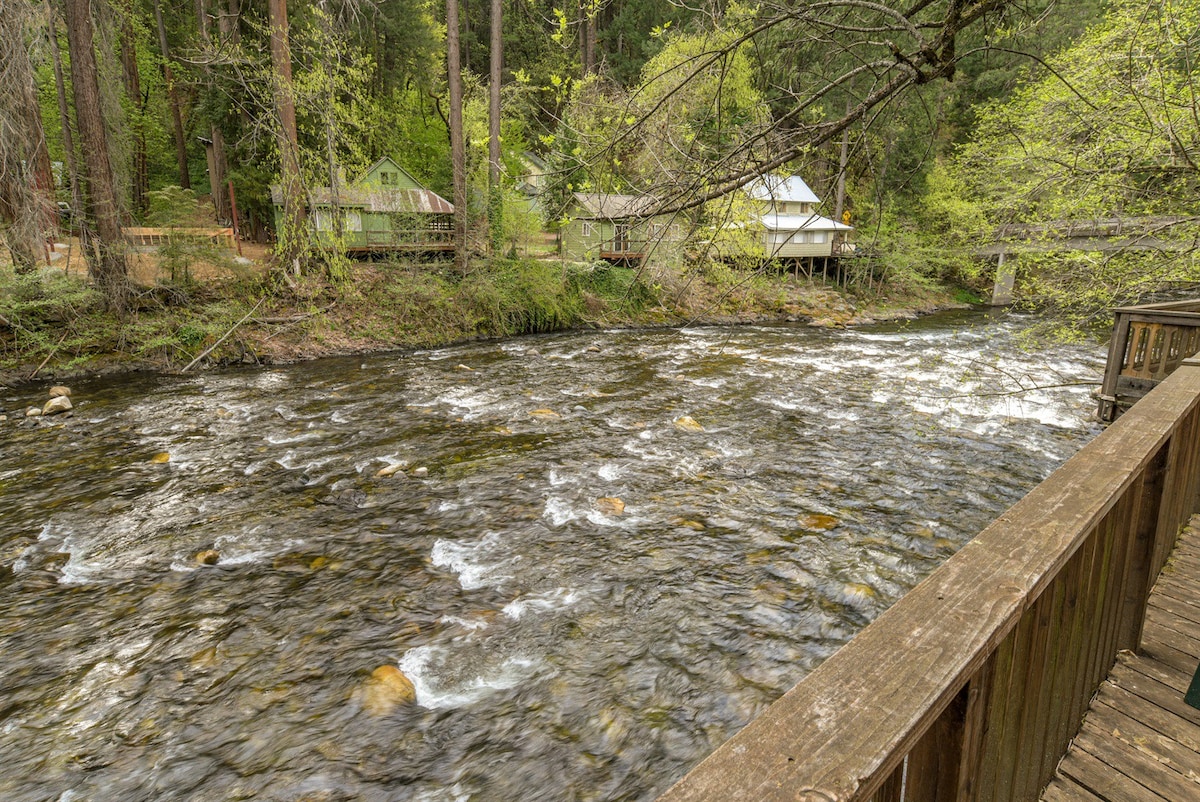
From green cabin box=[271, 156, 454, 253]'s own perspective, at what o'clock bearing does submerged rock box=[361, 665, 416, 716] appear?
The submerged rock is roughly at 12 o'clock from the green cabin.

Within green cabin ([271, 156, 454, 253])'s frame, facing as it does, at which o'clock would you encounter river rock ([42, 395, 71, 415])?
The river rock is roughly at 1 o'clock from the green cabin.

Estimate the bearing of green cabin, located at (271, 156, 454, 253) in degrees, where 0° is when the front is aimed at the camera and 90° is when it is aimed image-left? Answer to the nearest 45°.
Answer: approximately 0°

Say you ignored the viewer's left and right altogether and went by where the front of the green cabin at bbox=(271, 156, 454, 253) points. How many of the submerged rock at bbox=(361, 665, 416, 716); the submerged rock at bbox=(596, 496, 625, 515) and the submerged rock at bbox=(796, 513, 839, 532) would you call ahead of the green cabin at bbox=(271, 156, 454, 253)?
3

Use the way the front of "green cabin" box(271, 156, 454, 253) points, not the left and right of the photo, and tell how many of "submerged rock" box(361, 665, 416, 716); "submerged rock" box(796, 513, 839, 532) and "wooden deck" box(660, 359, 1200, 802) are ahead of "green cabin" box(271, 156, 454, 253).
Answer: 3

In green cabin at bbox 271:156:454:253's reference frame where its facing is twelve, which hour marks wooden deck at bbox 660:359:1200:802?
The wooden deck is roughly at 12 o'clock from the green cabin.

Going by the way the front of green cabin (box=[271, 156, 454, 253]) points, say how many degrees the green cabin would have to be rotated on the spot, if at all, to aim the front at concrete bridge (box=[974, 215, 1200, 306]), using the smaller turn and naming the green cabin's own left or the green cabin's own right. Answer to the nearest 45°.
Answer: approximately 45° to the green cabin's own left

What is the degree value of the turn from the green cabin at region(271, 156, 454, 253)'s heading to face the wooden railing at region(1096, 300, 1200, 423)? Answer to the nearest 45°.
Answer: approximately 45° to its left

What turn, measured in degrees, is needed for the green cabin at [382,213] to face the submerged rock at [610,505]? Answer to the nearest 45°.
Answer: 0° — it already faces it
